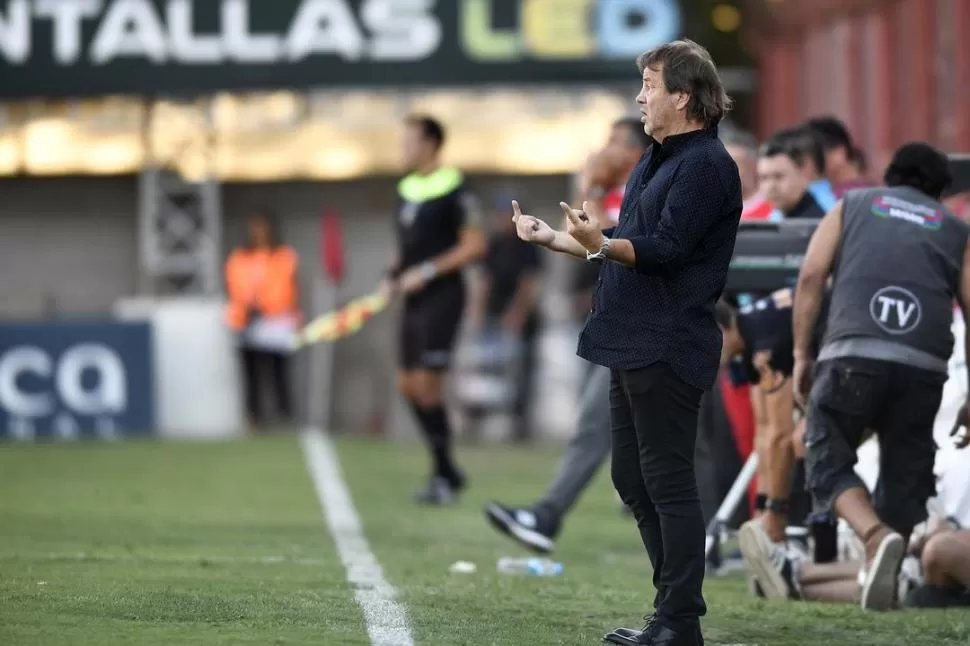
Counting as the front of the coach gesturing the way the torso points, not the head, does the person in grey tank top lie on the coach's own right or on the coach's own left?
on the coach's own right

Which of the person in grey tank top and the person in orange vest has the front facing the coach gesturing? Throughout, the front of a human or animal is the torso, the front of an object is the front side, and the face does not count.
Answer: the person in orange vest

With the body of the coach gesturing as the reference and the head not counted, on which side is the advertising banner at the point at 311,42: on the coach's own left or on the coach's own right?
on the coach's own right

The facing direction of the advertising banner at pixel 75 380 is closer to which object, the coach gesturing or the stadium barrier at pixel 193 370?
the coach gesturing

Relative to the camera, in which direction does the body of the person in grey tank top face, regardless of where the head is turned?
away from the camera

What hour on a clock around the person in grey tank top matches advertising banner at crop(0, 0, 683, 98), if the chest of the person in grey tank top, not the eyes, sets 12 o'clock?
The advertising banner is roughly at 11 o'clock from the person in grey tank top.

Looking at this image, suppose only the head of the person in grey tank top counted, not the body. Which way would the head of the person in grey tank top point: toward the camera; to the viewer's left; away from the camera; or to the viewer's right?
away from the camera

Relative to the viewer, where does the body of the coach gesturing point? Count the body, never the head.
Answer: to the viewer's left

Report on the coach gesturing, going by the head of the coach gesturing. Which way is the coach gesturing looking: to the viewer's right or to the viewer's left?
to the viewer's left

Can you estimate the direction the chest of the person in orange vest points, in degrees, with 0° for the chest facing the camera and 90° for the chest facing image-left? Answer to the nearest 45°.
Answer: approximately 0°

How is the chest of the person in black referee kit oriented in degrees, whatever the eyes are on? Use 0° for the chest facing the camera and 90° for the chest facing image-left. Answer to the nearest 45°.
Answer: approximately 45°
